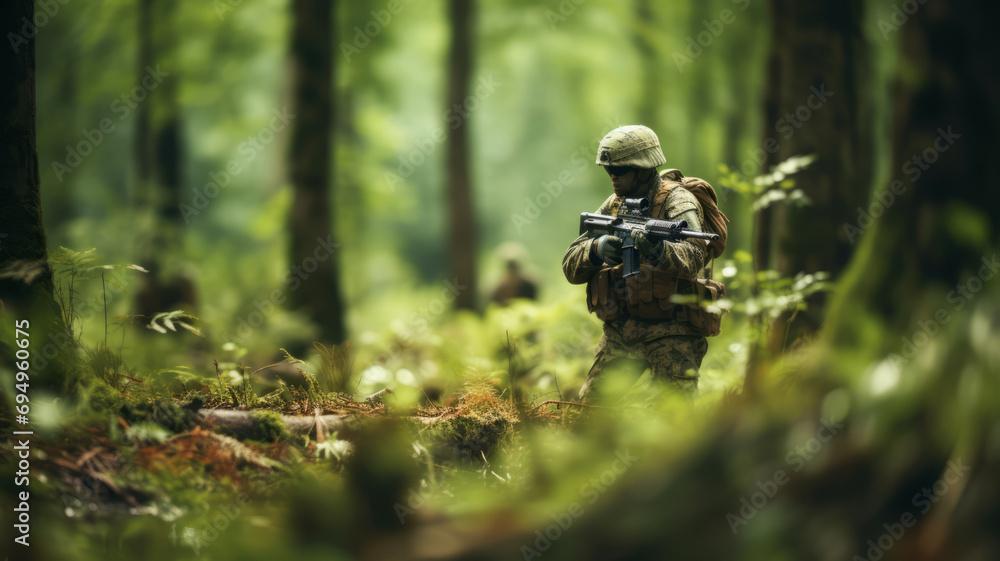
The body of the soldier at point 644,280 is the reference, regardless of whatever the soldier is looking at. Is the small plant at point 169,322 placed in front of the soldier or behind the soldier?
in front

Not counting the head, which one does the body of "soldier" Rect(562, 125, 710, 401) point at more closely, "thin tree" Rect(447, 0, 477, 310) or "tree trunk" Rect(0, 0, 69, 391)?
the tree trunk

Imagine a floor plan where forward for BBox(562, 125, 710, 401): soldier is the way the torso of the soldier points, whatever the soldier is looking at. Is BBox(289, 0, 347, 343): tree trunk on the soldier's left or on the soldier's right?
on the soldier's right

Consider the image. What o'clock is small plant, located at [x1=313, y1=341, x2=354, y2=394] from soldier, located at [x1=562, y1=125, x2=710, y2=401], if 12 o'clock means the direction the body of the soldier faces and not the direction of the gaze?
The small plant is roughly at 1 o'clock from the soldier.

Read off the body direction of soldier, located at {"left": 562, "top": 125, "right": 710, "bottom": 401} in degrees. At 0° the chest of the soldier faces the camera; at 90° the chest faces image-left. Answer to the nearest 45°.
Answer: approximately 45°

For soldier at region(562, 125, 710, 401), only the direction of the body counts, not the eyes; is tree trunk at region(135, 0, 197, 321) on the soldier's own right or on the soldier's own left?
on the soldier's own right

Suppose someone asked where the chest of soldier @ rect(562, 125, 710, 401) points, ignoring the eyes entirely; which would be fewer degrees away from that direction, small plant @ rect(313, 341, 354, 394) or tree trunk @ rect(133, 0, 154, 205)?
the small plant

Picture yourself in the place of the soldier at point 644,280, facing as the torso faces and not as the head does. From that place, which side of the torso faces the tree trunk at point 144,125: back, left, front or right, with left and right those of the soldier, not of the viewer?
right

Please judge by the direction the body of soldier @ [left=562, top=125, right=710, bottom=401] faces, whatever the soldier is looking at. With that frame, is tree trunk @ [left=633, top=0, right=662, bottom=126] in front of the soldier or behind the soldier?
behind
